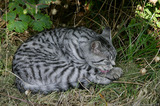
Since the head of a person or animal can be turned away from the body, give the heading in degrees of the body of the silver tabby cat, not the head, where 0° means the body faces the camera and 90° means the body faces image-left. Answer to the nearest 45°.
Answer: approximately 270°
